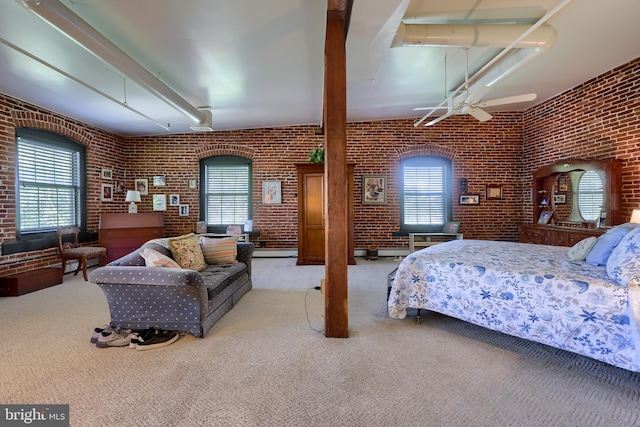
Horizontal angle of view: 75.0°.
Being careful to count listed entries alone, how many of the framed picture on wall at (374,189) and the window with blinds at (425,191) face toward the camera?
2

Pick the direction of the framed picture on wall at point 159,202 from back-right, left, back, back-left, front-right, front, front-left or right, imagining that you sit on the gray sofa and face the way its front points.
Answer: back-left

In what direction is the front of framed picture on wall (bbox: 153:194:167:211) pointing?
toward the camera

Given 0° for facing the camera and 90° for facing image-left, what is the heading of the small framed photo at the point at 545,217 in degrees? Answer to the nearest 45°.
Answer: approximately 45°

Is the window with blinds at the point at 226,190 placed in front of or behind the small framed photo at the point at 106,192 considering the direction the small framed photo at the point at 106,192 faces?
in front

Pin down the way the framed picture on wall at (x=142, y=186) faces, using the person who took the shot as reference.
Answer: facing the viewer

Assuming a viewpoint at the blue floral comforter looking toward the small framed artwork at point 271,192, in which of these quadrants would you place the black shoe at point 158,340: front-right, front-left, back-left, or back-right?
front-left

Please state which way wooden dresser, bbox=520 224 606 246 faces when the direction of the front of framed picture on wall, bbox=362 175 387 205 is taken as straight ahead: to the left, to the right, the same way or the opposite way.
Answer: to the right

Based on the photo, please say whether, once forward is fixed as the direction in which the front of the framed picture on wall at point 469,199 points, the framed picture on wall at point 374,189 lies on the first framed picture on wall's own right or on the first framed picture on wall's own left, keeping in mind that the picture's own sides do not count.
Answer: on the first framed picture on wall's own right

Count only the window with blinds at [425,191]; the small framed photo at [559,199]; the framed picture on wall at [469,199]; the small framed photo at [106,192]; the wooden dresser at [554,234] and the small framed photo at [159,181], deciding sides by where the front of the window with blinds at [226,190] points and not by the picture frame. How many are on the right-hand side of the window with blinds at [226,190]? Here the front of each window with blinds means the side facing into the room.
2

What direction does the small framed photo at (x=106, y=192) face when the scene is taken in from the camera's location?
facing the viewer and to the right of the viewer

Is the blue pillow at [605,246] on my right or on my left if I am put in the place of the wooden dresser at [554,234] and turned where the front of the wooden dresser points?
on my left

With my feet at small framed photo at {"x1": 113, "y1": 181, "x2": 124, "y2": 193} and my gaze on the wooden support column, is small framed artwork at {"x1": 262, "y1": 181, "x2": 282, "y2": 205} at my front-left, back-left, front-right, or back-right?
front-left

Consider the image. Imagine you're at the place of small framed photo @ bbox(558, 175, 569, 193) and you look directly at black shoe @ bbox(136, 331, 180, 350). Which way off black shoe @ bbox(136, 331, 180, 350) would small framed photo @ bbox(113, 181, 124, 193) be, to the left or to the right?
right

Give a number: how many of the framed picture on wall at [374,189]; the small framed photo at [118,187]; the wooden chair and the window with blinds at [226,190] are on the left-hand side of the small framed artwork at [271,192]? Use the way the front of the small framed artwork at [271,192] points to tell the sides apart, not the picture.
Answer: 1

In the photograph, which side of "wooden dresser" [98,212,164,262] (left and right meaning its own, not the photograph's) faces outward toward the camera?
front

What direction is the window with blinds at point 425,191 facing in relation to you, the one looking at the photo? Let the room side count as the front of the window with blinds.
facing the viewer

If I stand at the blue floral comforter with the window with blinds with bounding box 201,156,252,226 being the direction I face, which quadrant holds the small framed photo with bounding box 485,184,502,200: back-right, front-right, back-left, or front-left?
front-right

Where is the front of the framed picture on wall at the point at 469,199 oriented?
toward the camera

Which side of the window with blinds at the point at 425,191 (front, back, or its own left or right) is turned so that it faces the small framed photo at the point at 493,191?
left
